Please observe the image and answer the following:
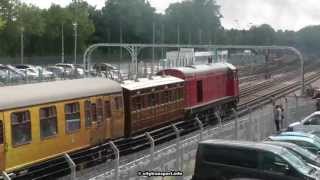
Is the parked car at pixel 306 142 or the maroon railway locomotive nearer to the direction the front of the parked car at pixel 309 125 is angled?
the maroon railway locomotive

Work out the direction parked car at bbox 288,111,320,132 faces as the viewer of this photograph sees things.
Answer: facing to the left of the viewer

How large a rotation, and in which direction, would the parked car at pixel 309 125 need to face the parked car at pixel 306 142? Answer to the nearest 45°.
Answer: approximately 90° to its left

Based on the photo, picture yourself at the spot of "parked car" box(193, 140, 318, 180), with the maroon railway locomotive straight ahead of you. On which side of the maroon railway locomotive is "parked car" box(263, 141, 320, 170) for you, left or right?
right

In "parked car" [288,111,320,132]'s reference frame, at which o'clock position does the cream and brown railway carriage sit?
The cream and brown railway carriage is roughly at 12 o'clock from the parked car.

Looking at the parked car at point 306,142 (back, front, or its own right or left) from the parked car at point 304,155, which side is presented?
right

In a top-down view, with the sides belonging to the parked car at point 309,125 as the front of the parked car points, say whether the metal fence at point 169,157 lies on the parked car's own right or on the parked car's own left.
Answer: on the parked car's own left

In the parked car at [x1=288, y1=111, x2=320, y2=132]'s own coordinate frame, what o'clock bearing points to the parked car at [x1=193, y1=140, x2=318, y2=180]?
the parked car at [x1=193, y1=140, x2=318, y2=180] is roughly at 9 o'clock from the parked car at [x1=288, y1=111, x2=320, y2=132].
